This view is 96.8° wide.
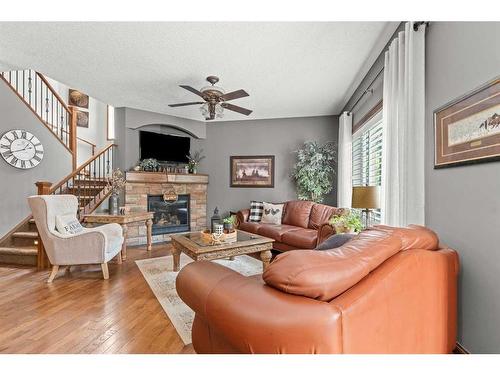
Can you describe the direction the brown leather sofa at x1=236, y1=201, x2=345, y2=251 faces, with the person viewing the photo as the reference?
facing the viewer and to the left of the viewer

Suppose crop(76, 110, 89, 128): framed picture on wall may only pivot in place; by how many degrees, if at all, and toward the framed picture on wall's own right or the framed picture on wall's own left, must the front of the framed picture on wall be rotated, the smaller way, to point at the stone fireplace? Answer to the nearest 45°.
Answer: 0° — it already faces it

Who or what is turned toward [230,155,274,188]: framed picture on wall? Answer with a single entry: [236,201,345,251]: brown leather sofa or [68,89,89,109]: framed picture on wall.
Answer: [68,89,89,109]: framed picture on wall

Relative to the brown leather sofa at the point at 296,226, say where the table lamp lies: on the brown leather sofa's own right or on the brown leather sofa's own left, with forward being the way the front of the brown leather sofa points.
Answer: on the brown leather sofa's own left

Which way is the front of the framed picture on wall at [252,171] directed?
toward the camera

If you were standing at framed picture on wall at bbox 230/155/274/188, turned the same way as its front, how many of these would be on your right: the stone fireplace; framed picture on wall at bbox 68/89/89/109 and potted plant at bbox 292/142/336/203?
2

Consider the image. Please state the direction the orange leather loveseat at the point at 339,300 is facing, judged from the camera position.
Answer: facing away from the viewer and to the left of the viewer

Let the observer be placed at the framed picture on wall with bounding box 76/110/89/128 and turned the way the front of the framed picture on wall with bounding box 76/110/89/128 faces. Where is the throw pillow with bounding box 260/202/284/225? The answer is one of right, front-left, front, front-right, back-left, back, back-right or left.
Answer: front

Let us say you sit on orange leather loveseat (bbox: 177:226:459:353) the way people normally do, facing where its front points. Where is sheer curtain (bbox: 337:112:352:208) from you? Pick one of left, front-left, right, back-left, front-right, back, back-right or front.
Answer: front-right

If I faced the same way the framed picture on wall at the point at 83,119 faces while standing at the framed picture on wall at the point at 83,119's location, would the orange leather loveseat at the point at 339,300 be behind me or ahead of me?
ahead

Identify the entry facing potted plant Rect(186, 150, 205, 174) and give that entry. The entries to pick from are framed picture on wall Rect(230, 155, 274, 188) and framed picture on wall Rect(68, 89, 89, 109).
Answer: framed picture on wall Rect(68, 89, 89, 109)

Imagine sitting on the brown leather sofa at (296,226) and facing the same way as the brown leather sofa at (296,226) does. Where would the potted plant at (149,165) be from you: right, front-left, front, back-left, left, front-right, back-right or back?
front-right

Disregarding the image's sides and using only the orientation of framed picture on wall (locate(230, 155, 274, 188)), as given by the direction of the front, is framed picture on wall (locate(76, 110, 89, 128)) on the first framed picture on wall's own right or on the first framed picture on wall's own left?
on the first framed picture on wall's own right

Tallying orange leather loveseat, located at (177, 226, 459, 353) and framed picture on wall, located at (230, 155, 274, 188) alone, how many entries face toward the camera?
1

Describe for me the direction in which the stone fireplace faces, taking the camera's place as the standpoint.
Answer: facing the viewer and to the right of the viewer
